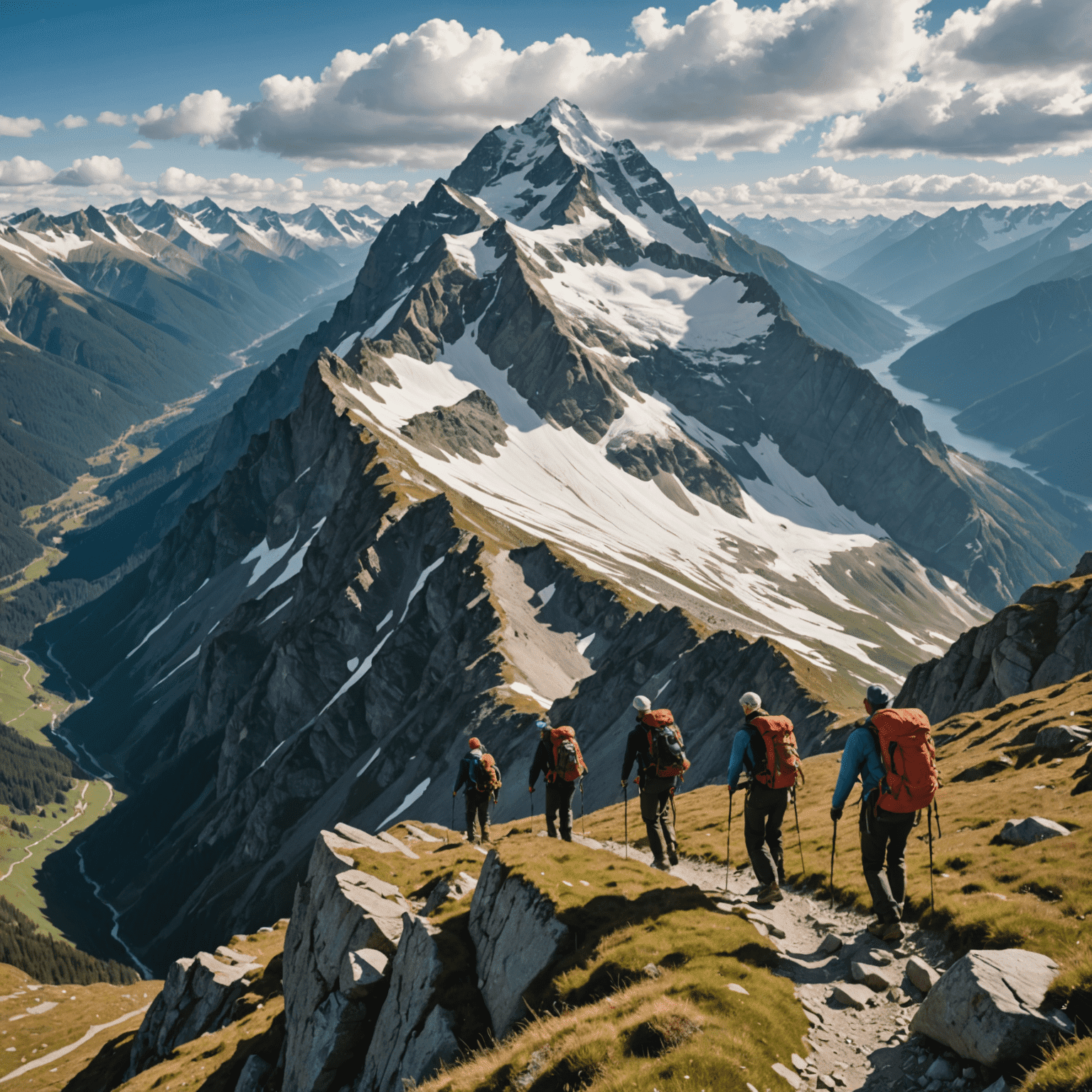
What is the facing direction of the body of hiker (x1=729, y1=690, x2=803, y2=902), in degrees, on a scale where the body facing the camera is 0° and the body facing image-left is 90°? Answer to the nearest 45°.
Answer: approximately 135°

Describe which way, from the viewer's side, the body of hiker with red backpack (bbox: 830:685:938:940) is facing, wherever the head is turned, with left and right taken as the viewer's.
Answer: facing away from the viewer and to the left of the viewer

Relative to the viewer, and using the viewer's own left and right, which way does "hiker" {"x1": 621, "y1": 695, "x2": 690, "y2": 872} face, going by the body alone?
facing away from the viewer and to the left of the viewer

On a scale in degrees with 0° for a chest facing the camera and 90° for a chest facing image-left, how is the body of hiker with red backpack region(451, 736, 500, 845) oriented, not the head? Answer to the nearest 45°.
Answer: approximately 135°

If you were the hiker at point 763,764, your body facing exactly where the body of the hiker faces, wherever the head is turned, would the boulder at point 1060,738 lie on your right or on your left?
on your right

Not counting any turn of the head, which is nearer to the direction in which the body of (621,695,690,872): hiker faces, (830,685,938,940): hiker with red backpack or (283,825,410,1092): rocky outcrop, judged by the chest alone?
the rocky outcrop
